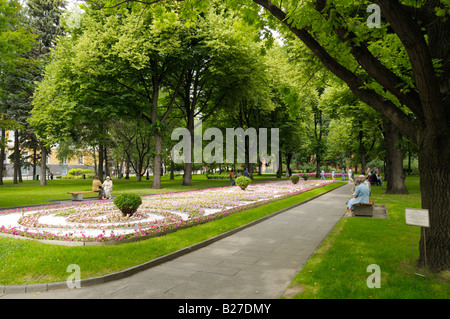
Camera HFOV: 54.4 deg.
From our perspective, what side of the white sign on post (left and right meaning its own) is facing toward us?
front

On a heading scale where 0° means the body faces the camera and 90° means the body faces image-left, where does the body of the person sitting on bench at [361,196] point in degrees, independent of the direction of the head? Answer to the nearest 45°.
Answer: approximately 90°

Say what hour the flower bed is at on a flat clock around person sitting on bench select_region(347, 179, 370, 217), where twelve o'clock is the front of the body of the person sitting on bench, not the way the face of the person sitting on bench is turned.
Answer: The flower bed is roughly at 11 o'clock from the person sitting on bench.

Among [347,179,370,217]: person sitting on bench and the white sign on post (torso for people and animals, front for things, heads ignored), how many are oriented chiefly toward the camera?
1

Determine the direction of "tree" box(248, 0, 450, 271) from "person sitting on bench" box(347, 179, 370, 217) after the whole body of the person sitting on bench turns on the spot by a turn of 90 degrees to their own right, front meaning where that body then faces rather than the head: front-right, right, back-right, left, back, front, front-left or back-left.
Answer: back

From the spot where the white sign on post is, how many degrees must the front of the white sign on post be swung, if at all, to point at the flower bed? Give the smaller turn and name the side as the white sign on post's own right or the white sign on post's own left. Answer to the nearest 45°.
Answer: approximately 90° to the white sign on post's own right

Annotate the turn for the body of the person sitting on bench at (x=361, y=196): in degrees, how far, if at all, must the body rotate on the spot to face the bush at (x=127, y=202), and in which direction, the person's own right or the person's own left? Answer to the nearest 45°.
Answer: approximately 45° to the person's own left

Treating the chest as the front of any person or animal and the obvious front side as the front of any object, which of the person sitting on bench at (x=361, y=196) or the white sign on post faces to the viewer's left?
the person sitting on bench

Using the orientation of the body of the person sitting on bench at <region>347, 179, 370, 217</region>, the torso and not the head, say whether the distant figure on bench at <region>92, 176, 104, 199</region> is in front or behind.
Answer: in front

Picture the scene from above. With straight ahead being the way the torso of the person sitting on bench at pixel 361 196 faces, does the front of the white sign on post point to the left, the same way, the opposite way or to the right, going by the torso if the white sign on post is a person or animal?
to the left
